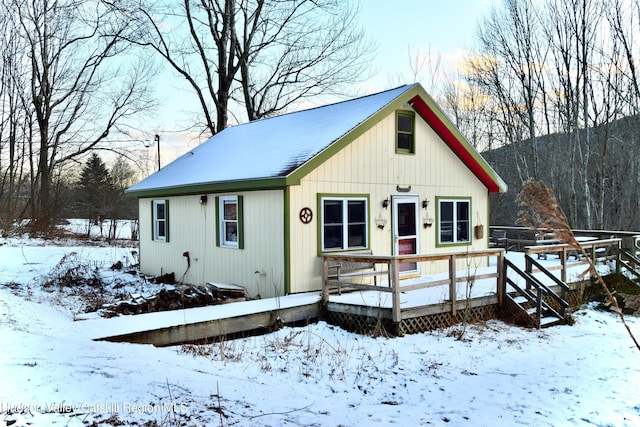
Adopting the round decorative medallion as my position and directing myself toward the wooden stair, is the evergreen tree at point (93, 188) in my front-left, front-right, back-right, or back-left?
back-left

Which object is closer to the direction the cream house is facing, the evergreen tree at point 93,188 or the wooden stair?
the wooden stair

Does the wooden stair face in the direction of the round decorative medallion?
no

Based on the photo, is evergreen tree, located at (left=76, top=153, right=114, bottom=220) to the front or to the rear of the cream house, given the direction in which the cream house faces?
to the rear

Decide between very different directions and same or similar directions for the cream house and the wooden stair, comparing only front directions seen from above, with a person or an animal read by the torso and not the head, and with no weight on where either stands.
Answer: same or similar directions

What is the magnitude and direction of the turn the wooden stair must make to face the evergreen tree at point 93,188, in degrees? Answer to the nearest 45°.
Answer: approximately 180°

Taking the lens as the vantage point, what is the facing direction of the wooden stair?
facing the viewer and to the right of the viewer

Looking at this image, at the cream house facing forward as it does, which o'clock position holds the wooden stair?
The wooden stair is roughly at 11 o'clock from the cream house.
